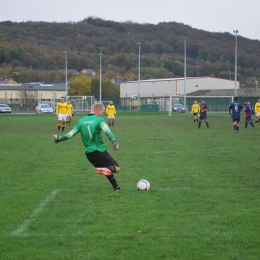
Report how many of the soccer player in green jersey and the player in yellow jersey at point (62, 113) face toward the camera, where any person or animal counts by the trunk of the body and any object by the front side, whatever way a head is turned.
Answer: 1

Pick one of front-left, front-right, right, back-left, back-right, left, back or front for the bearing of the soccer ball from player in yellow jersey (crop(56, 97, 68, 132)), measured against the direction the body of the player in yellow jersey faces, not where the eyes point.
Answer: front

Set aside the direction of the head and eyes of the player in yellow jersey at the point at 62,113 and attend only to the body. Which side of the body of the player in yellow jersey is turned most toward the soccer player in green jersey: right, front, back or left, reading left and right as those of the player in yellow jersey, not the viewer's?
front

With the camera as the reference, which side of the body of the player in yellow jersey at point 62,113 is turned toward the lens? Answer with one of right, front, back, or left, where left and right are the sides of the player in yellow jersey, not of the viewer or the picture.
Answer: front

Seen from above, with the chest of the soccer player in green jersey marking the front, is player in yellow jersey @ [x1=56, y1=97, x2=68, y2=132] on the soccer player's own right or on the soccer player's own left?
on the soccer player's own left

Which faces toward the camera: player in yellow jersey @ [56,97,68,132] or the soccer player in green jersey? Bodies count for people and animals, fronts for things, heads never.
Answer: the player in yellow jersey
